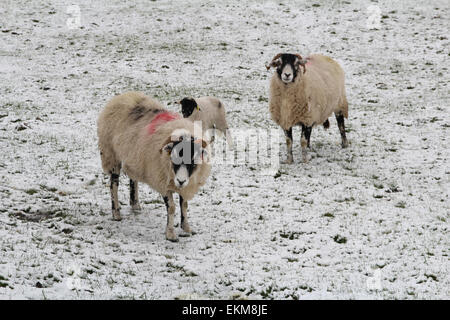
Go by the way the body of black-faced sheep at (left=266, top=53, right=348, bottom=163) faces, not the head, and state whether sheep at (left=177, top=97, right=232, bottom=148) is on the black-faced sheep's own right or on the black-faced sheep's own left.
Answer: on the black-faced sheep's own right

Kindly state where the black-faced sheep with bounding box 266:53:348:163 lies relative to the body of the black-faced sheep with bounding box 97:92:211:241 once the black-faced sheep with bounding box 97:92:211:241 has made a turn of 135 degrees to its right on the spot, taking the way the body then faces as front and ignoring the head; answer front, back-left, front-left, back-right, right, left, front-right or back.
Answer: back-right

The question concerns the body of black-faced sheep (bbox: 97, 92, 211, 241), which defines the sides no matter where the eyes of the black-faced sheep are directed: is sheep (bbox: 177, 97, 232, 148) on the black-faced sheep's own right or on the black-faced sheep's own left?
on the black-faced sheep's own left

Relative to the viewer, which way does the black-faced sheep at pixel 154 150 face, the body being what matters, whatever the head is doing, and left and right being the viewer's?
facing the viewer and to the right of the viewer
